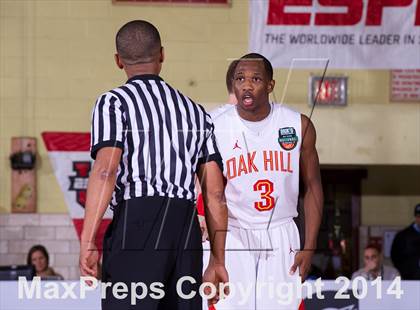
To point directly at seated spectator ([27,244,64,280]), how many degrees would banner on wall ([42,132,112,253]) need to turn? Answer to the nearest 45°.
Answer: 0° — it already faces them

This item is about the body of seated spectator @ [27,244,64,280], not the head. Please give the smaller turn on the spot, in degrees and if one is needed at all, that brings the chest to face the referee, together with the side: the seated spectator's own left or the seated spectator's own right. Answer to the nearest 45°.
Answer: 0° — they already face them

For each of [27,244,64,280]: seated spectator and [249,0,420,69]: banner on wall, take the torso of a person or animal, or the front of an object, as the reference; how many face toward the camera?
2

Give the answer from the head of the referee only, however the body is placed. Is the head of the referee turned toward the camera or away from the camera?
away from the camera

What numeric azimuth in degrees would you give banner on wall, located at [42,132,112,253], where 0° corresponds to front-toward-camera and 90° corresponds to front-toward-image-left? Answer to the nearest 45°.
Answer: approximately 0°

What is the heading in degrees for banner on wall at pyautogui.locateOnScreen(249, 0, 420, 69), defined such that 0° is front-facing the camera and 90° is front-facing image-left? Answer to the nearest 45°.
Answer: approximately 0°
